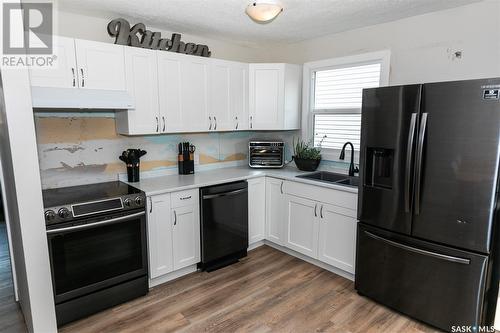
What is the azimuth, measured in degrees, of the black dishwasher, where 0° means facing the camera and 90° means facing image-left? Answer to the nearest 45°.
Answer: approximately 315°

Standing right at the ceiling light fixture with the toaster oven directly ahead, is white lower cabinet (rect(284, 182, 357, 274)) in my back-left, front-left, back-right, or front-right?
front-right

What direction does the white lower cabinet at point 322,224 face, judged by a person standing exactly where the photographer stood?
facing the viewer and to the left of the viewer

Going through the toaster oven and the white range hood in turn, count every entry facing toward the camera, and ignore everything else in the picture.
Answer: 2

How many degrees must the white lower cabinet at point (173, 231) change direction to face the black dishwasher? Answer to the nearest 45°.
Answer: approximately 45° to its left

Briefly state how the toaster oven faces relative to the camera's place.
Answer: facing the viewer

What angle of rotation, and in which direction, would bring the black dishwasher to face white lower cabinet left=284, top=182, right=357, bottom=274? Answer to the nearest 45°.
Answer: approximately 45° to its left

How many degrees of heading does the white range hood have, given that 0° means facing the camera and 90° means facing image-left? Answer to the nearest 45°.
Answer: approximately 0°
